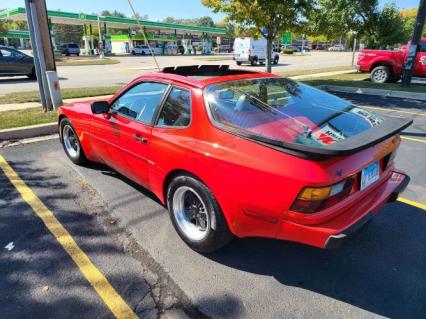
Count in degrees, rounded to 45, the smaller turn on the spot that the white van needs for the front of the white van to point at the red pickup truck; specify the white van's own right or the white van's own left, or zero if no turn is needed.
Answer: approximately 135° to the white van's own right

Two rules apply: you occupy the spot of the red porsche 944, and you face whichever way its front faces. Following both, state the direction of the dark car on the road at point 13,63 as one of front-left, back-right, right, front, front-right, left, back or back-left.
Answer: front

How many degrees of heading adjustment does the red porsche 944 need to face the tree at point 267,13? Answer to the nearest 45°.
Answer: approximately 45° to its right

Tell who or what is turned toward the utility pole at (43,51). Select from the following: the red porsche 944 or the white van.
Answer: the red porsche 944

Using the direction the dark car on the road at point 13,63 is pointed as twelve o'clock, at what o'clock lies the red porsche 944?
The red porsche 944 is roughly at 3 o'clock from the dark car on the road.

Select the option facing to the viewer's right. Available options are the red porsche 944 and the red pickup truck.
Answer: the red pickup truck

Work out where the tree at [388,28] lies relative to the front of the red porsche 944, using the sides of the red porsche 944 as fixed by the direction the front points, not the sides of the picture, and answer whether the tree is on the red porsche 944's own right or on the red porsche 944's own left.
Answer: on the red porsche 944's own right

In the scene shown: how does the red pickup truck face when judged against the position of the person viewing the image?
facing to the right of the viewer

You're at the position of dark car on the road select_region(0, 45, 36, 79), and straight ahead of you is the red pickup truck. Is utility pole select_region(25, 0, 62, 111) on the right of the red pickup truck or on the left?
right
